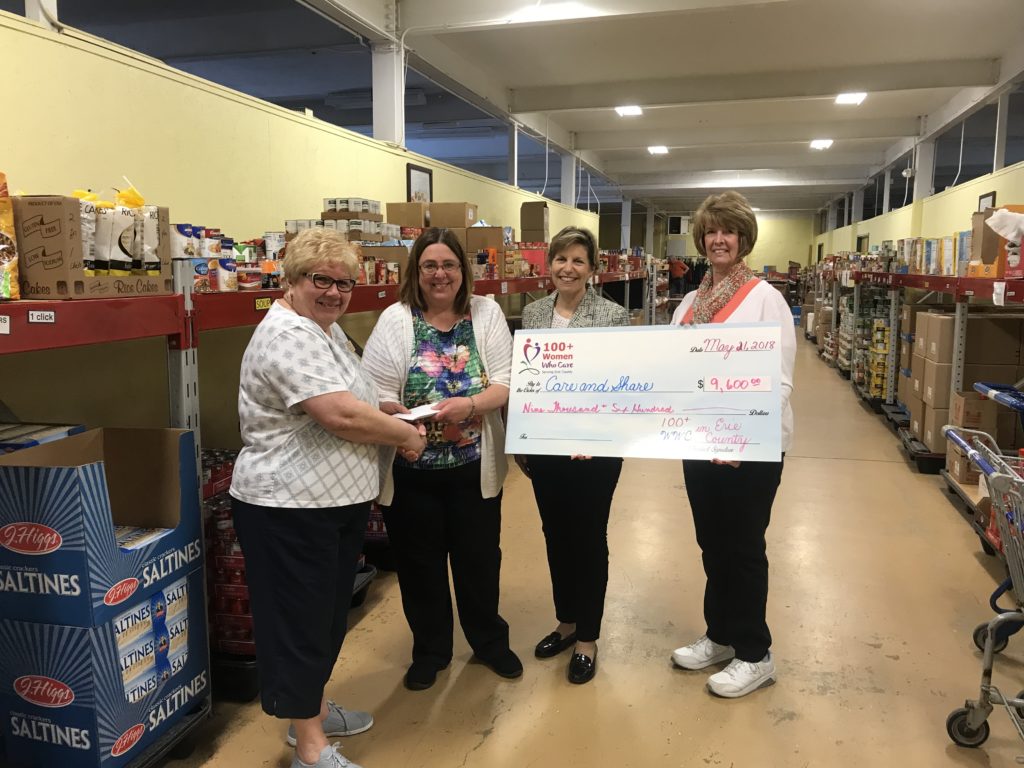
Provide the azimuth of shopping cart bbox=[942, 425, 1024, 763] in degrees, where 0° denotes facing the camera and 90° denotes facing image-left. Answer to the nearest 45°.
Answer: approximately 225°

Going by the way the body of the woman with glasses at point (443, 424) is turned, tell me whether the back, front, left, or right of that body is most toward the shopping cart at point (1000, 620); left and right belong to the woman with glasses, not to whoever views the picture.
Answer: left

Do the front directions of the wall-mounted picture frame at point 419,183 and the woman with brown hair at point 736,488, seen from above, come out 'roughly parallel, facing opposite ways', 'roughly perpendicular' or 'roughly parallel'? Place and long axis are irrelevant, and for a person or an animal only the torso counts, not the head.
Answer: roughly perpendicular

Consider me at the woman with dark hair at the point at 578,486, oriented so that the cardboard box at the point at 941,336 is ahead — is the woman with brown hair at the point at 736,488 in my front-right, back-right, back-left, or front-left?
front-right

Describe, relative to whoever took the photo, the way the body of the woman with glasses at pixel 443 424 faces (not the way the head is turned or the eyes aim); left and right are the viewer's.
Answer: facing the viewer

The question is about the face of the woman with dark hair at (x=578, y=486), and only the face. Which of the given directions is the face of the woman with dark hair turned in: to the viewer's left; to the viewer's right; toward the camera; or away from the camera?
toward the camera

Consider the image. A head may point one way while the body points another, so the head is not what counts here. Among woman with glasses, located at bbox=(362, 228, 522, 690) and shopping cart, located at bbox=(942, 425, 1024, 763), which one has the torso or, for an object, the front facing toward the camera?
the woman with glasses

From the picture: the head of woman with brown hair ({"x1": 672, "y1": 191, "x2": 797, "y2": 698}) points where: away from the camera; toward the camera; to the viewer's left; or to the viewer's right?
toward the camera

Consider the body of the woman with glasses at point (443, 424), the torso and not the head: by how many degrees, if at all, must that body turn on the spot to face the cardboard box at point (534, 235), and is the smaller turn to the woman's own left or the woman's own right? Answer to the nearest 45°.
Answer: approximately 180°

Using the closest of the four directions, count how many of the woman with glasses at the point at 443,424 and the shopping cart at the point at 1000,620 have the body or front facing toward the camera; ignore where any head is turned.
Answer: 1

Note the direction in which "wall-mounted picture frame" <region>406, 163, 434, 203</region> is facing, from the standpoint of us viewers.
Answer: facing the viewer and to the right of the viewer

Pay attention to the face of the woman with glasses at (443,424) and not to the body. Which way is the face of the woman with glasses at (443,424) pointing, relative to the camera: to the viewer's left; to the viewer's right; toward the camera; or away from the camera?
toward the camera

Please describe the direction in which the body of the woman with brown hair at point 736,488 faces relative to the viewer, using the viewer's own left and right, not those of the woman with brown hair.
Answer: facing the viewer and to the left of the viewer
